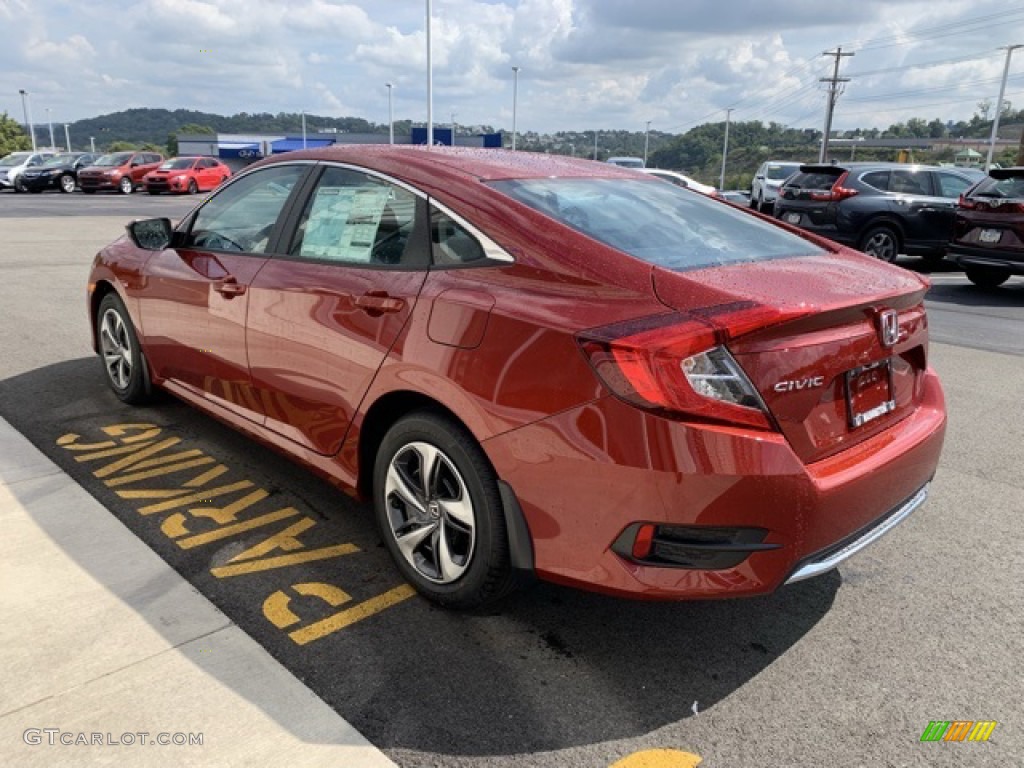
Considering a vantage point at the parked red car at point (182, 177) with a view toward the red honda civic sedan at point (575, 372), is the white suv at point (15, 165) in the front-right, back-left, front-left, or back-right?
back-right

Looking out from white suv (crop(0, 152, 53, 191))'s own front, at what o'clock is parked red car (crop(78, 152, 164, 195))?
The parked red car is roughly at 9 o'clock from the white suv.

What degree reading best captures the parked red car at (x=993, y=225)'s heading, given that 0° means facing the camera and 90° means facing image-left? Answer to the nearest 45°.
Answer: approximately 225°

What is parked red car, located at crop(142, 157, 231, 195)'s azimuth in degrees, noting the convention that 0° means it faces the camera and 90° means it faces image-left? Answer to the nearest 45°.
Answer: approximately 45°

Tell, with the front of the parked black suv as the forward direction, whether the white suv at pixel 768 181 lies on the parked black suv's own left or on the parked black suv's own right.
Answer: on the parked black suv's own left

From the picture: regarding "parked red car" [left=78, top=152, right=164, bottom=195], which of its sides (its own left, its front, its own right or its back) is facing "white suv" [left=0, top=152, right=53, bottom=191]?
right

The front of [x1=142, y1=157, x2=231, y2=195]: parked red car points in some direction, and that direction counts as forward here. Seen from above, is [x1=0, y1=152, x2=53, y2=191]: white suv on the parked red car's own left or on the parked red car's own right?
on the parked red car's own right

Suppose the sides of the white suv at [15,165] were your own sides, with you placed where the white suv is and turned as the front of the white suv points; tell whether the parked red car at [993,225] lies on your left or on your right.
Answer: on your left

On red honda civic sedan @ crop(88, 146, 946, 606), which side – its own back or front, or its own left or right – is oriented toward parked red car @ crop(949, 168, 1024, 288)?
right

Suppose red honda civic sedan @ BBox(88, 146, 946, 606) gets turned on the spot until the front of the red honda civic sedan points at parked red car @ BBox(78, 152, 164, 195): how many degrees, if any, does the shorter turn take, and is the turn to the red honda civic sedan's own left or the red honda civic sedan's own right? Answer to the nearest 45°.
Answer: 0° — it already faces it

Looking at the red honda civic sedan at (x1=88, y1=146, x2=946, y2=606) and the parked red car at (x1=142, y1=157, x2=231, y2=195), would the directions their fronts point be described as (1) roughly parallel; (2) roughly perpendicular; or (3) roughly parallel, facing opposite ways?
roughly perpendicular

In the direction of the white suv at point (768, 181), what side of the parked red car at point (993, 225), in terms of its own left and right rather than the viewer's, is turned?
left
